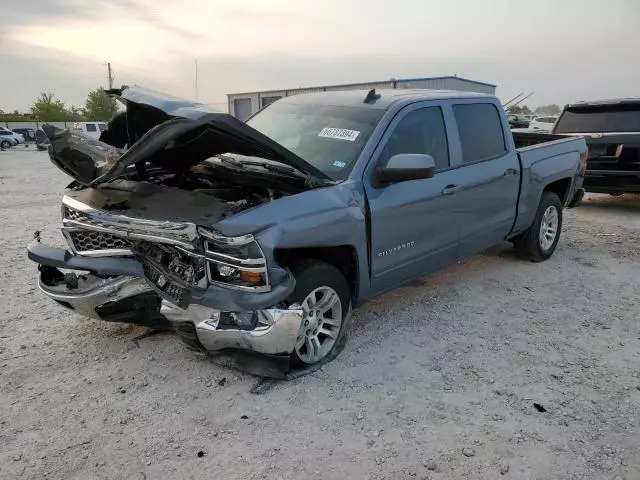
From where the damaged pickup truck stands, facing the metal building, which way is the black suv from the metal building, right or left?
right

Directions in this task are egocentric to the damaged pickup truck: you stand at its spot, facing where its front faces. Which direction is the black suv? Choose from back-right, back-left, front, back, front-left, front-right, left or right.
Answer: back

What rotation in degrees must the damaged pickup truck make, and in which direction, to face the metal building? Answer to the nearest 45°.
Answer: approximately 135° to its right

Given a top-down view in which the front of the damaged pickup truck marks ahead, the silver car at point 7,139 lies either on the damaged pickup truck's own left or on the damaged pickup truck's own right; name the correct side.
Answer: on the damaged pickup truck's own right

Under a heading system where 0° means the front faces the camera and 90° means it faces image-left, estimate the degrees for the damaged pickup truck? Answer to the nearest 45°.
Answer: approximately 45°
